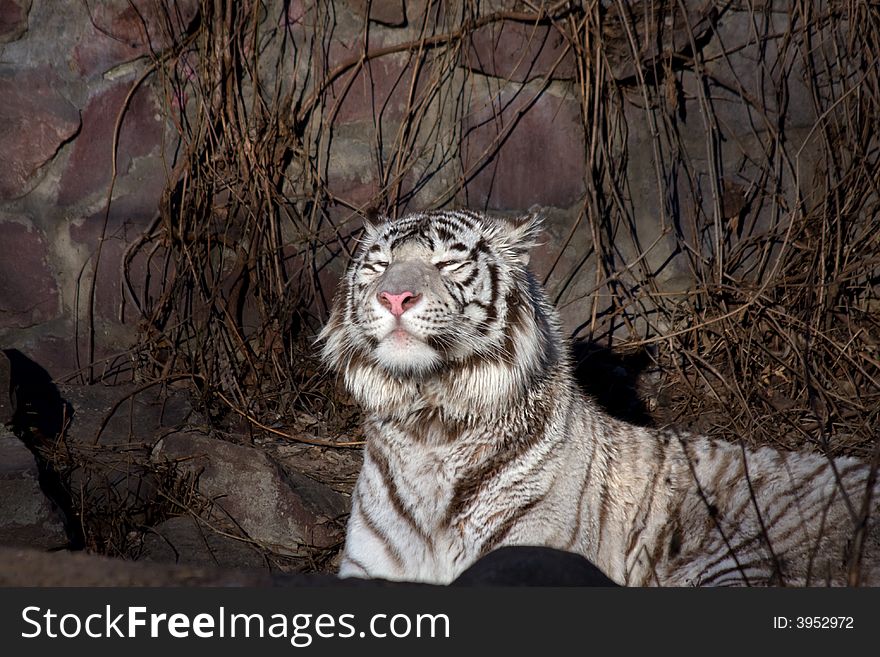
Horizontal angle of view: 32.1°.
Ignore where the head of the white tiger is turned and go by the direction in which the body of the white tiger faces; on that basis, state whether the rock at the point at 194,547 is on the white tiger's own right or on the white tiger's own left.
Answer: on the white tiger's own right

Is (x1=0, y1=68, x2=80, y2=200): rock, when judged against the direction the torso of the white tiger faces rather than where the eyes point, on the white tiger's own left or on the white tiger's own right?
on the white tiger's own right

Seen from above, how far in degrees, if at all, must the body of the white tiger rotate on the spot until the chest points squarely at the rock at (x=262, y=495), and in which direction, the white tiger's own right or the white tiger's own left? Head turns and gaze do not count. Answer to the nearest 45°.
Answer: approximately 90° to the white tiger's own right

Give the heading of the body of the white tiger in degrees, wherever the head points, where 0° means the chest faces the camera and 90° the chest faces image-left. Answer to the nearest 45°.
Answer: approximately 45°

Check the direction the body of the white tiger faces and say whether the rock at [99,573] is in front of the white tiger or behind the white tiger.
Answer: in front
